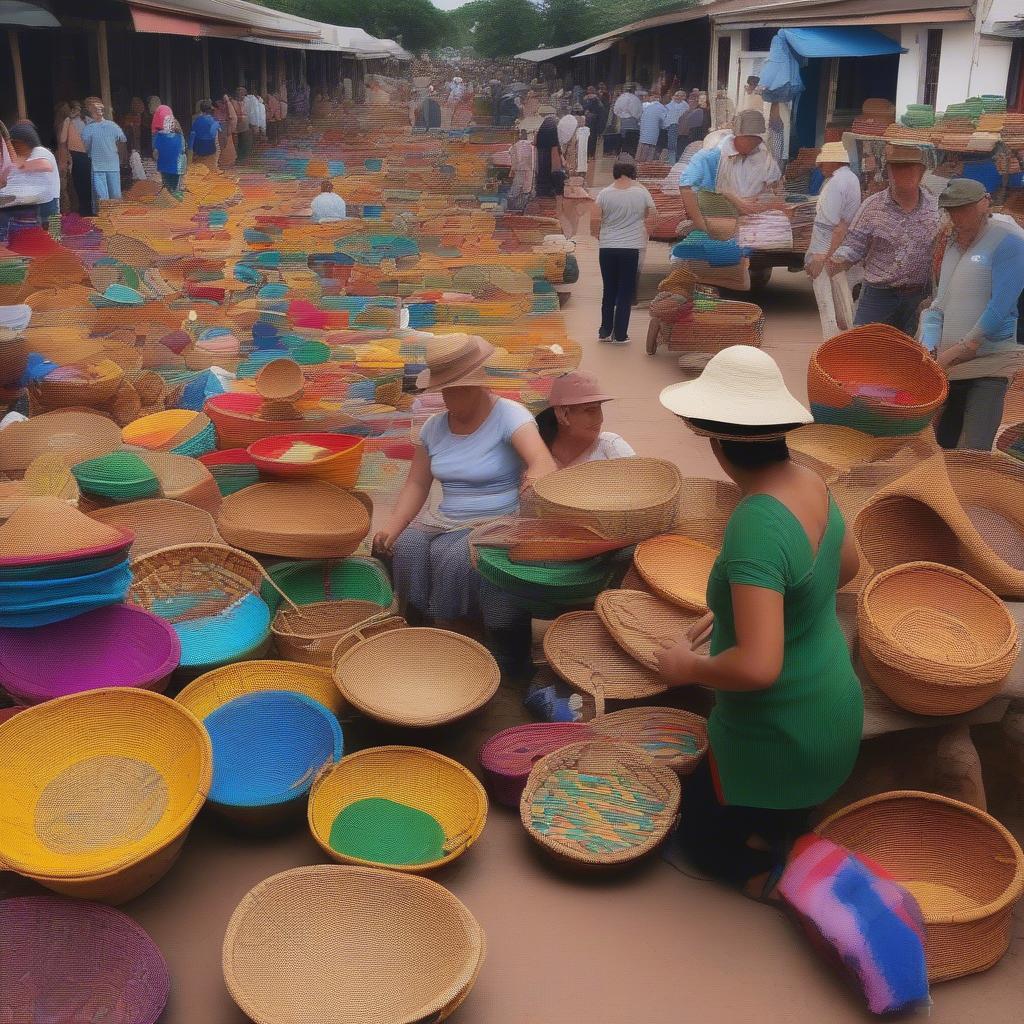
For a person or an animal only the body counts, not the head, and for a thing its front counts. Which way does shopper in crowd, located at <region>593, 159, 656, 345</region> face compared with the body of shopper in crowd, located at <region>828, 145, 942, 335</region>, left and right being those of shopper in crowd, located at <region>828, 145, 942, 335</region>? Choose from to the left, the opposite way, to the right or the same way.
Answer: the opposite way

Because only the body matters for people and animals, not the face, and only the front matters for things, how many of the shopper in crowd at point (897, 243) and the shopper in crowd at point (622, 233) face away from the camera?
1

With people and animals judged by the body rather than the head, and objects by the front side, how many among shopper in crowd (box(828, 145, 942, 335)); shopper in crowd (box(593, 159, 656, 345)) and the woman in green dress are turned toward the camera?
1

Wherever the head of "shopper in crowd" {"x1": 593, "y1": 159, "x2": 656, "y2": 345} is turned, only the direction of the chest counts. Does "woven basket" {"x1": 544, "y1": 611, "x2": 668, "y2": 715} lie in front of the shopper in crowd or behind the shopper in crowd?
behind

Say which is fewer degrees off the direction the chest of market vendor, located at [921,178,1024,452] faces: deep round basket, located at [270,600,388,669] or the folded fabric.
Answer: the deep round basket

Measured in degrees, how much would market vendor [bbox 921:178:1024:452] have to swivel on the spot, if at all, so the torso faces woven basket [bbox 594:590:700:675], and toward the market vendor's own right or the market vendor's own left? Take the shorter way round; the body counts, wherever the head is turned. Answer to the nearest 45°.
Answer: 0° — they already face it

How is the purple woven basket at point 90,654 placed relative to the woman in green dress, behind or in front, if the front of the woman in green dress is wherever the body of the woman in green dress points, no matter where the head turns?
in front

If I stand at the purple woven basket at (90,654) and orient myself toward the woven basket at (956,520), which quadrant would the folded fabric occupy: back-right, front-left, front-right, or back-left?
front-right

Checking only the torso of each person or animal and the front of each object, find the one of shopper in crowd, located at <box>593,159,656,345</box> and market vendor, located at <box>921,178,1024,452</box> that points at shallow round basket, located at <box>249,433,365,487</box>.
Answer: the market vendor

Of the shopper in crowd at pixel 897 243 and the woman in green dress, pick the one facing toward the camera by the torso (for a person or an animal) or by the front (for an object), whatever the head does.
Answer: the shopper in crowd

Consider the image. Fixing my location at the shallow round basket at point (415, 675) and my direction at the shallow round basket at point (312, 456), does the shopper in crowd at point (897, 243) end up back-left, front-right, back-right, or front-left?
front-right

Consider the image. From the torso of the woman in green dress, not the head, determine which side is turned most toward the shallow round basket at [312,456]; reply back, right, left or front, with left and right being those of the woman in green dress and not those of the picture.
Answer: front

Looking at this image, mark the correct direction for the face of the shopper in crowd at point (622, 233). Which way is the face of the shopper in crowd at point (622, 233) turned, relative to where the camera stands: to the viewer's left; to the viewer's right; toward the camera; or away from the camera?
away from the camera

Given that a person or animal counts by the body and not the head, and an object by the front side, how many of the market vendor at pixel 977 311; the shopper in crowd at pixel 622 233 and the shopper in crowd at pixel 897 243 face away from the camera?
1

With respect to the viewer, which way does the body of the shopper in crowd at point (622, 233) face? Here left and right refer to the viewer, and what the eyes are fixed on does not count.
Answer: facing away from the viewer

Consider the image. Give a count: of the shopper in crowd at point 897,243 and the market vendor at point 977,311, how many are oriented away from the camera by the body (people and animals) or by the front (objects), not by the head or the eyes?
0

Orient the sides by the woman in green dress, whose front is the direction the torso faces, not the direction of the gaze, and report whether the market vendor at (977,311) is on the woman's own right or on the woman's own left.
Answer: on the woman's own right

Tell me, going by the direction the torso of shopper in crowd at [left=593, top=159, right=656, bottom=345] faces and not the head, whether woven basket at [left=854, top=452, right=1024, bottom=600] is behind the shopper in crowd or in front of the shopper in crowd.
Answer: behind

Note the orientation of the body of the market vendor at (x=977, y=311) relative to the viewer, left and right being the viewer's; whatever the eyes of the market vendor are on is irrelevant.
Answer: facing the viewer and to the left of the viewer

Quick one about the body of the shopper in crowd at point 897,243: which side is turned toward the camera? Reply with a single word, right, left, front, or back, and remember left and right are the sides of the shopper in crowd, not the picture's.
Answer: front

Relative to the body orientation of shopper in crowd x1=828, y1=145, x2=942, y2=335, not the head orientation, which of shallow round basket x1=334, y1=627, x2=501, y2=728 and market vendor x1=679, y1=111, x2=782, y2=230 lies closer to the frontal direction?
the shallow round basket
